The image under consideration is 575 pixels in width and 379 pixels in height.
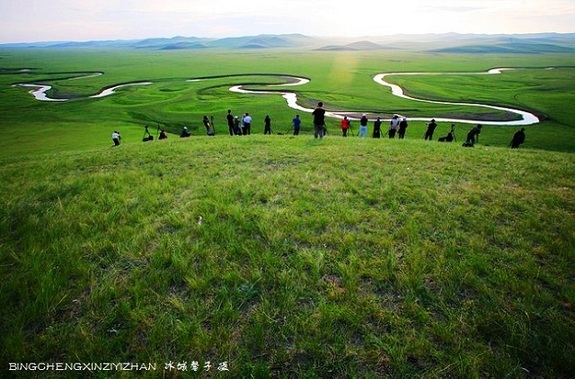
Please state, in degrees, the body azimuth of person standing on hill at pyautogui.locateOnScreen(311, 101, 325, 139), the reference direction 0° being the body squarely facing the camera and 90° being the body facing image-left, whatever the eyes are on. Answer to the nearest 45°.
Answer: approximately 180°
